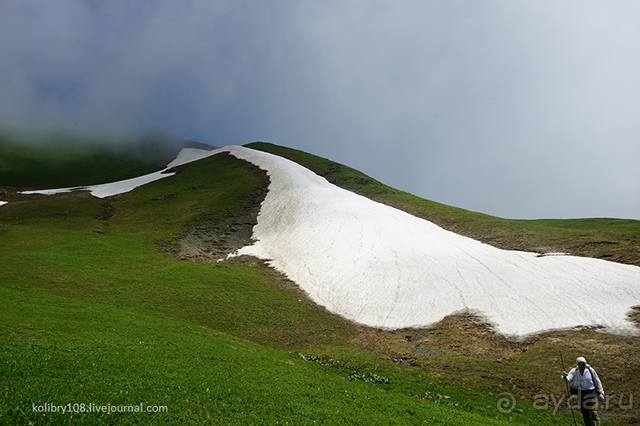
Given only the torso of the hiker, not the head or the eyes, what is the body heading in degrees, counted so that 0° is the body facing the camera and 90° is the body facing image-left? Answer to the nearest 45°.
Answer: approximately 0°
